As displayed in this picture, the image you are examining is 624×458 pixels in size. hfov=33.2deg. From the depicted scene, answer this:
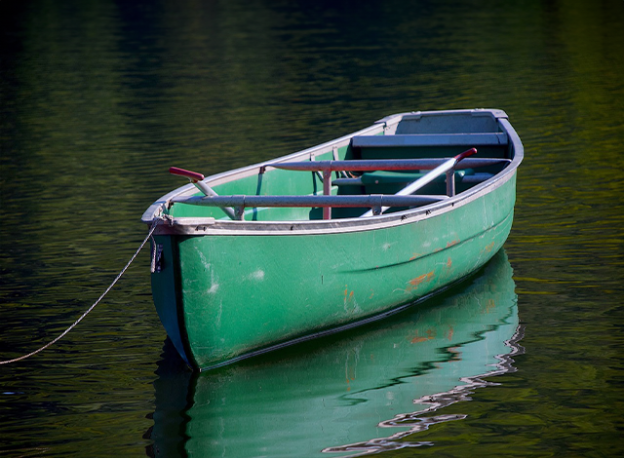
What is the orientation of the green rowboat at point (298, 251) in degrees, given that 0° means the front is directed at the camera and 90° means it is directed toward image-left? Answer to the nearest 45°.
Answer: approximately 45°
